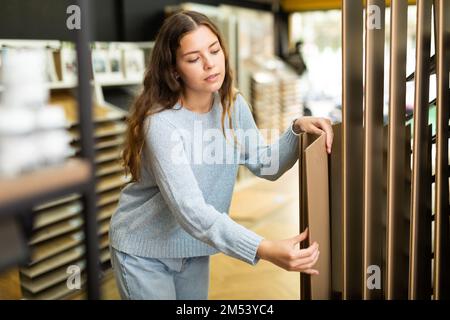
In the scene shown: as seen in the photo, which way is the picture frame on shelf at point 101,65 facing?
toward the camera

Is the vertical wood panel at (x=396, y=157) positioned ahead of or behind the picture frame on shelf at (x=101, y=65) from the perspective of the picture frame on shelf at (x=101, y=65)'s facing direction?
ahead

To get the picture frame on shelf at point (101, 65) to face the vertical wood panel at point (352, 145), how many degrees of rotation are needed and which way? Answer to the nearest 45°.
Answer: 0° — it already faces it

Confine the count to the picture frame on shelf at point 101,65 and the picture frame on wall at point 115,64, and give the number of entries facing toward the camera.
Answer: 2

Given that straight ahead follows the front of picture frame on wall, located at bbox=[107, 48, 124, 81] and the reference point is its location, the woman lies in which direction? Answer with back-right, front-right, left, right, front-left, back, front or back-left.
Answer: front

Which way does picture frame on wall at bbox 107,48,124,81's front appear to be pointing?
toward the camera
